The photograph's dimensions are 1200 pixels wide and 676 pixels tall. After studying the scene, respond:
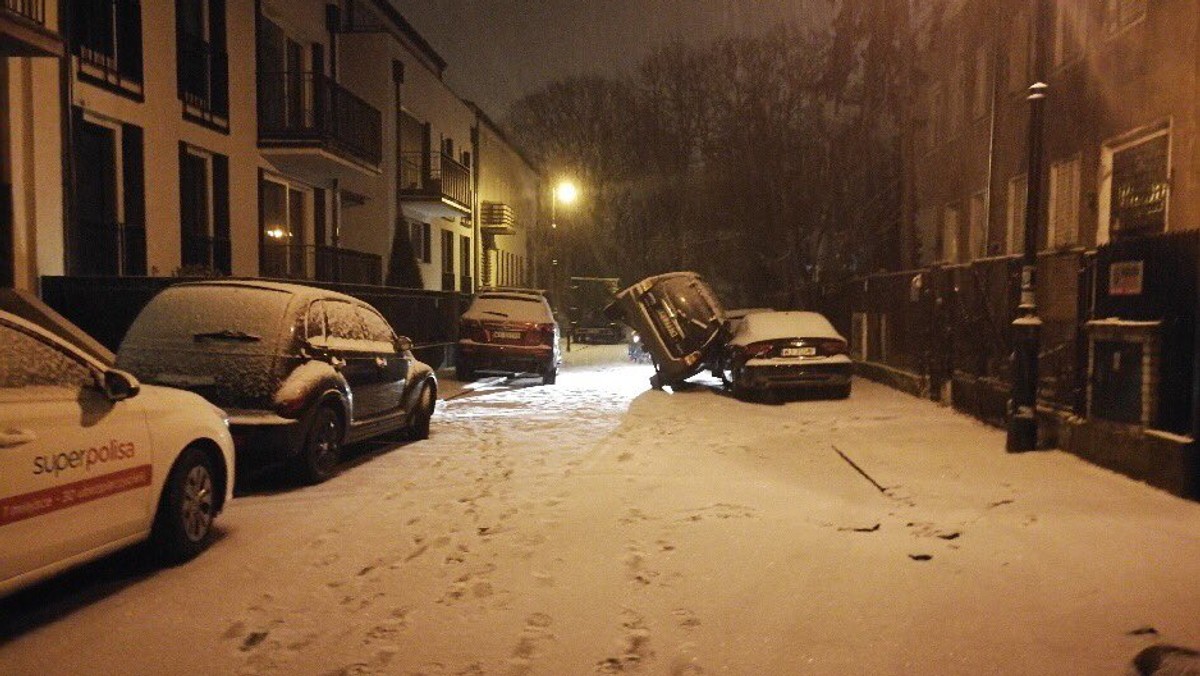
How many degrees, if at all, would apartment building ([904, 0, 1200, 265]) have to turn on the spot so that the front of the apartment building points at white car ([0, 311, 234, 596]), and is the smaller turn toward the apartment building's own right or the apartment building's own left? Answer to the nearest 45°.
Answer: approximately 45° to the apartment building's own left

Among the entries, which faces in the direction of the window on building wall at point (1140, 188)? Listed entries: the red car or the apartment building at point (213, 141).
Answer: the apartment building

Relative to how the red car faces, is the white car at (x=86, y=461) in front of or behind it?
behind

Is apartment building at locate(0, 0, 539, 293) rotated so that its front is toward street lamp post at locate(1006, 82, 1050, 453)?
yes

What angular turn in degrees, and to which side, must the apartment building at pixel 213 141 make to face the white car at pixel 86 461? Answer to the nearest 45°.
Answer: approximately 45° to its right

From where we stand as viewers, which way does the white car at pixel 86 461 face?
facing away from the viewer and to the right of the viewer

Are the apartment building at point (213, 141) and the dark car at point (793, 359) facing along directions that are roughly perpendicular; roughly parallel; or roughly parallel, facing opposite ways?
roughly perpendicular

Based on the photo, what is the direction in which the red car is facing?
away from the camera

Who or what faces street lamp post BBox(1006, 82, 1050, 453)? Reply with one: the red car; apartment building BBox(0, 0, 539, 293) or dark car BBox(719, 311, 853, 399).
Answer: the apartment building

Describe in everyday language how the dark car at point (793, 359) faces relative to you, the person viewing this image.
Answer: facing away from the viewer
